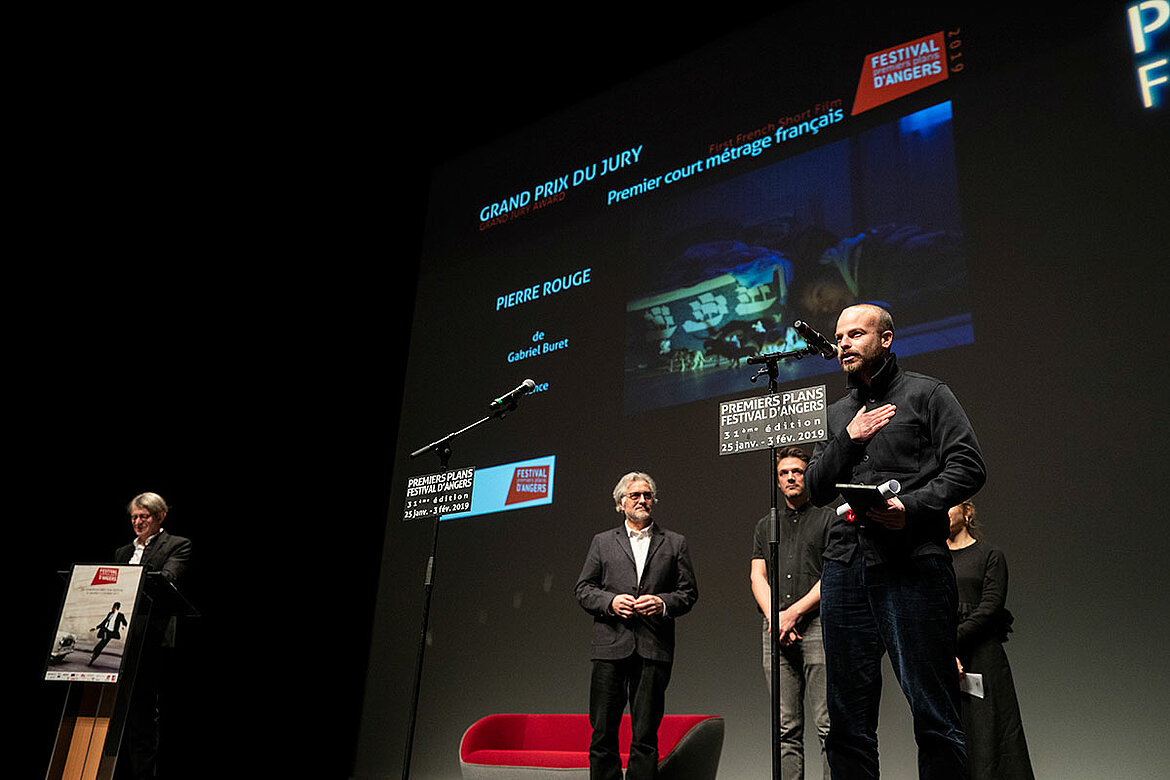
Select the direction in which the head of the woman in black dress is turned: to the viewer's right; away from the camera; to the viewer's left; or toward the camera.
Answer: to the viewer's left

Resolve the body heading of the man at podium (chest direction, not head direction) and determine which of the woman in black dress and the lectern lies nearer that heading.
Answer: the lectern

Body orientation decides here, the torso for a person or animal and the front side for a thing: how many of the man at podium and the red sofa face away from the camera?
0

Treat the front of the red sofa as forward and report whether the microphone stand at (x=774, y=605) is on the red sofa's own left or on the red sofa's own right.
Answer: on the red sofa's own left

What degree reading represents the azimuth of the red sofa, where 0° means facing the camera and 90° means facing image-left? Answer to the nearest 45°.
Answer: approximately 45°

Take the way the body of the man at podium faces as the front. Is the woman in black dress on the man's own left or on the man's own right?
on the man's own left

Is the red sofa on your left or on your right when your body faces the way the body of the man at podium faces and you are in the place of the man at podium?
on your left

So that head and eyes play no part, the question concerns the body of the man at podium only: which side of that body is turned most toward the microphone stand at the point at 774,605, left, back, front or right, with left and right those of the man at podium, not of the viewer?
left

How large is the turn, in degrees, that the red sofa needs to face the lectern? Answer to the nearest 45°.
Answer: approximately 45° to its right

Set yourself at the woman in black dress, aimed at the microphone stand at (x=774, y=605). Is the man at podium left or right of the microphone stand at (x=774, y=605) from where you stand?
right
